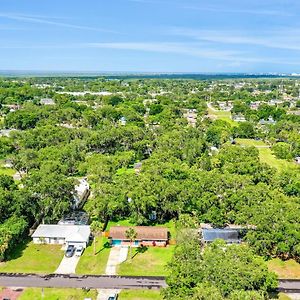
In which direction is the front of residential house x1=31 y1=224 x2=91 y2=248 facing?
toward the camera

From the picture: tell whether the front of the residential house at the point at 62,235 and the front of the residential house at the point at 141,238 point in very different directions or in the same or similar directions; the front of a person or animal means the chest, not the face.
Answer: same or similar directions

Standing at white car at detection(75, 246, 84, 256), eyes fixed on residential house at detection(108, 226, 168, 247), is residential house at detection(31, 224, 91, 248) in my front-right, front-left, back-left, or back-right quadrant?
back-left

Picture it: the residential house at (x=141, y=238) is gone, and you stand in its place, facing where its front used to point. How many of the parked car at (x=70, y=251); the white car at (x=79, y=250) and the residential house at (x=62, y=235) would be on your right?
3

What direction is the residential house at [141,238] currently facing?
toward the camera

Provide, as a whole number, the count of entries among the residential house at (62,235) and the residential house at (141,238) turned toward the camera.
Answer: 2

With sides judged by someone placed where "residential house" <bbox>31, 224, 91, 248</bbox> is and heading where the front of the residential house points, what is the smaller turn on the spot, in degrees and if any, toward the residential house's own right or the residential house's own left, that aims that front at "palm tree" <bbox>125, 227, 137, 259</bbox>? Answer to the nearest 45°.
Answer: approximately 45° to the residential house's own left

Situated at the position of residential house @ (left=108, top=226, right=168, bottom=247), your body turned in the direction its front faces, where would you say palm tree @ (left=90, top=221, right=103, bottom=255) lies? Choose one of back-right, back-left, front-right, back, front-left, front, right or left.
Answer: right

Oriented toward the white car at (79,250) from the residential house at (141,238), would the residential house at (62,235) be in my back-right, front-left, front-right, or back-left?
front-right

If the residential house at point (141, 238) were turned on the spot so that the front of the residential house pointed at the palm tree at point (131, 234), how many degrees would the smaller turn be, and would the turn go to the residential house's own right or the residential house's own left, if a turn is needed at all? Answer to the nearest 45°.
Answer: approximately 45° to the residential house's own right

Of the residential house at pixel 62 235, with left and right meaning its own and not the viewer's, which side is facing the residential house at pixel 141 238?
left
